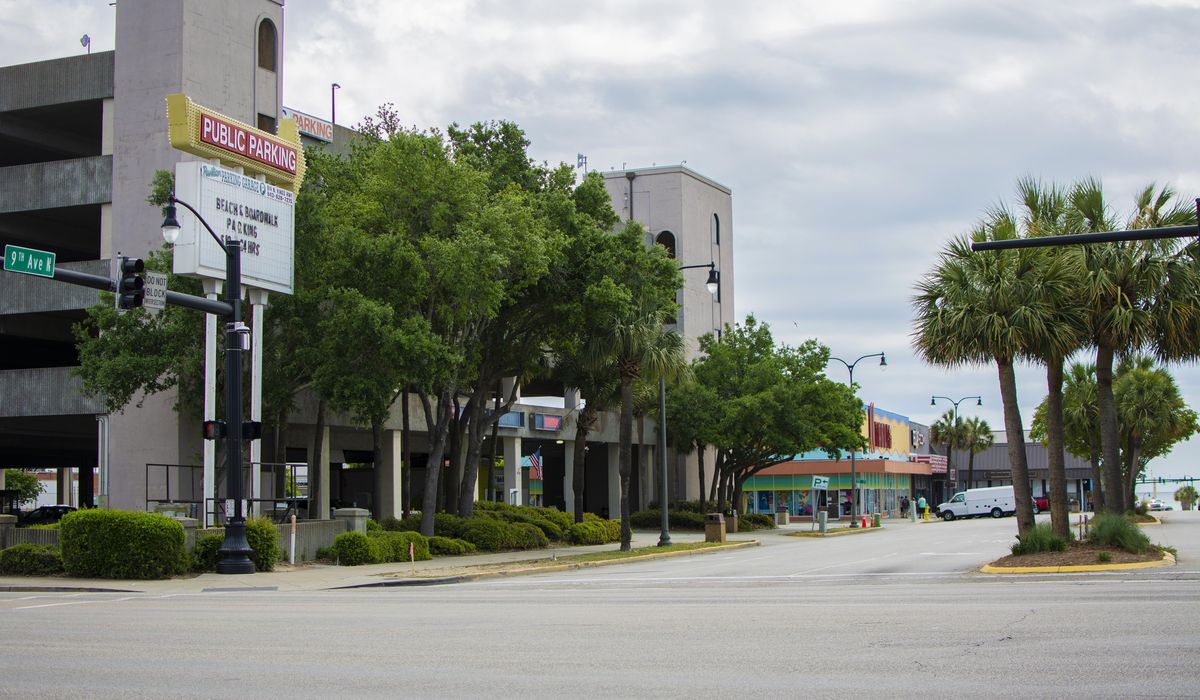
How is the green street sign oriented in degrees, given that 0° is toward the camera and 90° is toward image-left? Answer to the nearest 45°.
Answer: approximately 315°

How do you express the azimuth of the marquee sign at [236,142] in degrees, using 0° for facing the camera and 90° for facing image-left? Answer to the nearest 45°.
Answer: approximately 315°

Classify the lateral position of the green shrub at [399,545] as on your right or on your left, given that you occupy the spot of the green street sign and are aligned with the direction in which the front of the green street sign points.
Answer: on your left

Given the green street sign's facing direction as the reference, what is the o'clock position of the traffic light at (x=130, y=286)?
The traffic light is roughly at 10 o'clock from the green street sign.

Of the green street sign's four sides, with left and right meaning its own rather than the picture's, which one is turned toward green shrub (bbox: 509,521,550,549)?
left

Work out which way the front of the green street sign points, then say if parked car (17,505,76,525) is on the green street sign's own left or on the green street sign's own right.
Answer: on the green street sign's own left

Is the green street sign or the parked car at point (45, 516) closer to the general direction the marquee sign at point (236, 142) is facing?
the green street sign
